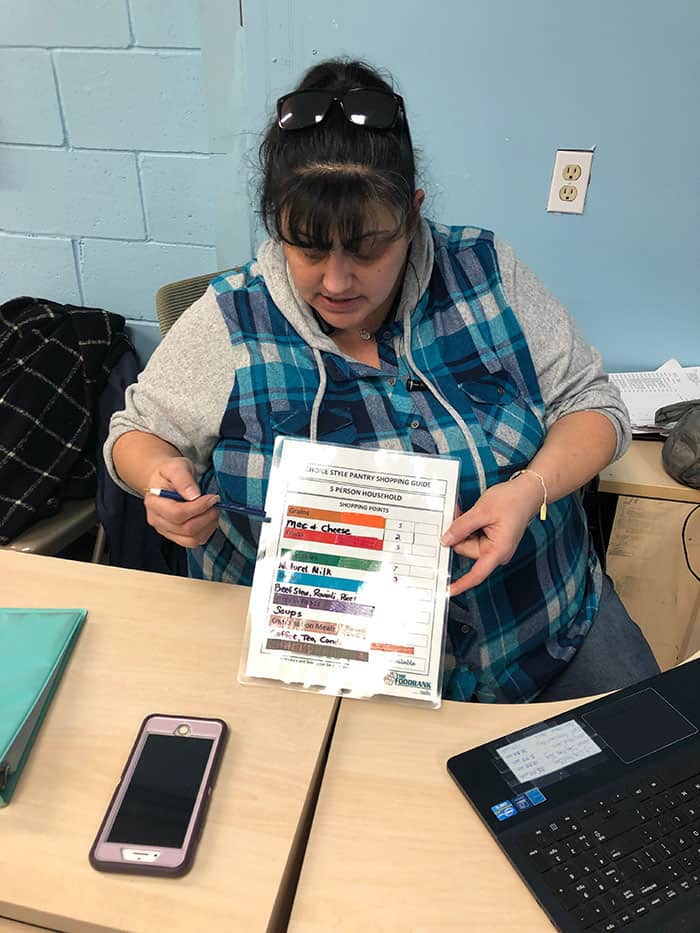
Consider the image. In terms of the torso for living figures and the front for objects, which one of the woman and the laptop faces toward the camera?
the woman

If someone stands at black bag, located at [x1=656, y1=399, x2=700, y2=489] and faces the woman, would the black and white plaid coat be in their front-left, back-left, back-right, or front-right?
front-right

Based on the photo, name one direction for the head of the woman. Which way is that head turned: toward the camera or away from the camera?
toward the camera

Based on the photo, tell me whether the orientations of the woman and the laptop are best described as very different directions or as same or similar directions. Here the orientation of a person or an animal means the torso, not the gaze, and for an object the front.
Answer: very different directions

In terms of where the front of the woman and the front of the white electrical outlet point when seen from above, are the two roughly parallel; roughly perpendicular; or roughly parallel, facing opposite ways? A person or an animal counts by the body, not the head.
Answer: roughly parallel

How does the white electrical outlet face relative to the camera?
toward the camera

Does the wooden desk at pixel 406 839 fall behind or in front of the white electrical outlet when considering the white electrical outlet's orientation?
in front

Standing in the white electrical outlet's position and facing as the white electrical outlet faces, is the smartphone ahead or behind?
ahead

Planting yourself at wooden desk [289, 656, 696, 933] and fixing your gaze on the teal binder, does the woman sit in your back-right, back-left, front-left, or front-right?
front-right

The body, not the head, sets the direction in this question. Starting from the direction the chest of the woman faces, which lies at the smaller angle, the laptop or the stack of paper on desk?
the laptop

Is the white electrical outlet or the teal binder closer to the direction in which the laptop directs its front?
the white electrical outlet

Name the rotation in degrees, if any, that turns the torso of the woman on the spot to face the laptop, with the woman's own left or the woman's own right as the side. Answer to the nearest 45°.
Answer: approximately 45° to the woman's own left

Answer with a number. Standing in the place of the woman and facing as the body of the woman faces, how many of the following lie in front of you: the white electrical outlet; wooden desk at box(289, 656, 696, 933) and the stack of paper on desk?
1

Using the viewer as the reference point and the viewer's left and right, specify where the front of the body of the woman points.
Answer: facing the viewer
